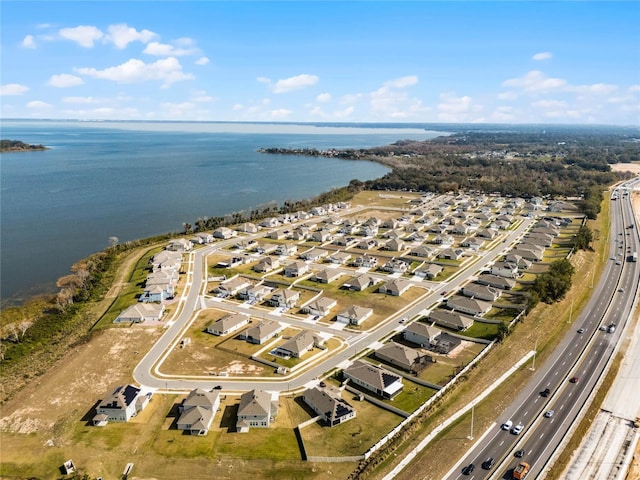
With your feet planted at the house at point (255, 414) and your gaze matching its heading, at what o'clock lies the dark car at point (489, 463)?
The dark car is roughly at 4 o'clock from the house.

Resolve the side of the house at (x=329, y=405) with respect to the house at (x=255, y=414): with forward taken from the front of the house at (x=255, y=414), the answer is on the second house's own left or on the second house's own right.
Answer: on the second house's own right

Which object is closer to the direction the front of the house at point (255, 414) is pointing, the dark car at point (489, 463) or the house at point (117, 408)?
the house

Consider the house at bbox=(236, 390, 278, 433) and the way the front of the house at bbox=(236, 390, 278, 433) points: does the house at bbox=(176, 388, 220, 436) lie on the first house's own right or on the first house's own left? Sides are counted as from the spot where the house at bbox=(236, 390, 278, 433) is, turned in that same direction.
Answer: on the first house's own left

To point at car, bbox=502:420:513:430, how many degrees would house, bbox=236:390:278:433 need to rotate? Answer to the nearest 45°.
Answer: approximately 90° to its right

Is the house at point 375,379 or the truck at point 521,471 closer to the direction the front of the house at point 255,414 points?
the house

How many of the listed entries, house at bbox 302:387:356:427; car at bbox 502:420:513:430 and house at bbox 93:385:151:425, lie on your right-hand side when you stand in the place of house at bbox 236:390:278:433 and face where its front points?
2

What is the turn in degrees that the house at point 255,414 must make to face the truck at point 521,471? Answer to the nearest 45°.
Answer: approximately 135° to its right

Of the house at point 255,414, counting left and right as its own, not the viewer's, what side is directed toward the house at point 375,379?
right

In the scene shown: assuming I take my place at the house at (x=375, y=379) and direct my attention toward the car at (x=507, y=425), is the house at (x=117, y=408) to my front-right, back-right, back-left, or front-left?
back-right

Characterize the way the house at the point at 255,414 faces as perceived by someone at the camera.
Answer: facing away from the viewer

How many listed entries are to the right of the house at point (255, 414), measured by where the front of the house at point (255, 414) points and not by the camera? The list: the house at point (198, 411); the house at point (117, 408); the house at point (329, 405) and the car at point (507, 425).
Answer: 2
